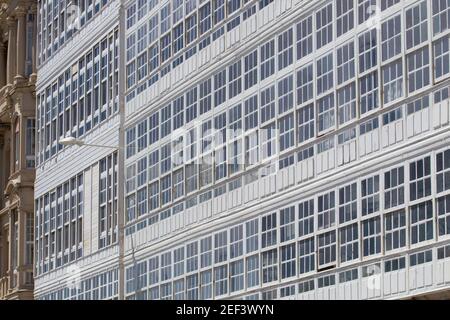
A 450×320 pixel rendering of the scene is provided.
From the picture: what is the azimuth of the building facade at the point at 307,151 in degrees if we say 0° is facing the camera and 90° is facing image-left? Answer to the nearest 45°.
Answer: approximately 45°
